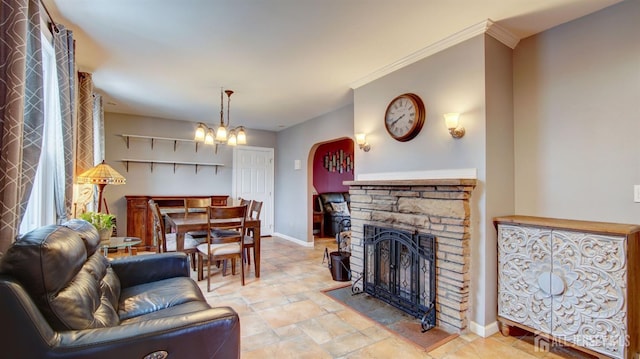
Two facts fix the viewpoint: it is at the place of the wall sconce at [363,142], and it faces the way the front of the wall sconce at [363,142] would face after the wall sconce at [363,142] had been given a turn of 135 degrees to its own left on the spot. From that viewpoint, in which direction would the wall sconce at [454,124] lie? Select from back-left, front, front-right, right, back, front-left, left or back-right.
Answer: front-right

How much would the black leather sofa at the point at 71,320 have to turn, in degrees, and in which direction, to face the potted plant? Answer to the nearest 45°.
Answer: approximately 90° to its left

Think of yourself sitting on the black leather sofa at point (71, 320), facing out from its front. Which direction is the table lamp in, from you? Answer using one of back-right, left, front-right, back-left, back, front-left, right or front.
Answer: left

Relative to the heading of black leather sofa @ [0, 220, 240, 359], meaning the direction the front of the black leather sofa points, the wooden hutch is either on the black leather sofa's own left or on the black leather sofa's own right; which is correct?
on the black leather sofa's own left

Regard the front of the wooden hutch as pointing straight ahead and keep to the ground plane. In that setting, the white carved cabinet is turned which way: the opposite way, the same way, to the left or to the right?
to the right

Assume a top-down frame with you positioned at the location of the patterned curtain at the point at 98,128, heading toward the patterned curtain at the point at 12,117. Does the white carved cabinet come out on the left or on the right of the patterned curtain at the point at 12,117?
left

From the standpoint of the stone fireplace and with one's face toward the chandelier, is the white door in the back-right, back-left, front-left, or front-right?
front-right

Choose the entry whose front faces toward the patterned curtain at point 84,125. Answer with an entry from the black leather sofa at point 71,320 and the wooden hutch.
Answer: the wooden hutch

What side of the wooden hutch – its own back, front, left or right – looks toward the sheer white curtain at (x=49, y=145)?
front

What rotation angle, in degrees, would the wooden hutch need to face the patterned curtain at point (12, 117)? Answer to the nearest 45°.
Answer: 0° — it already faces it

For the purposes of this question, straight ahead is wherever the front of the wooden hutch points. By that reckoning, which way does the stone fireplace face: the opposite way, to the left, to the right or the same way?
to the right

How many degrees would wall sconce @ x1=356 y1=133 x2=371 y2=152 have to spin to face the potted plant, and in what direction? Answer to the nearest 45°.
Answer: approximately 45° to its right

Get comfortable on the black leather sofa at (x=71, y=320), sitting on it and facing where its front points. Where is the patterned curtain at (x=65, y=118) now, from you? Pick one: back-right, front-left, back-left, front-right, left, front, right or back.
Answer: left

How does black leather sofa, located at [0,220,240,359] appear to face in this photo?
to the viewer's right

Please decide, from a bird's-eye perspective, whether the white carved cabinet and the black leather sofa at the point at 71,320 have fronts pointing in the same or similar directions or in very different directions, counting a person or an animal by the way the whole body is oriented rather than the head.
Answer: very different directions

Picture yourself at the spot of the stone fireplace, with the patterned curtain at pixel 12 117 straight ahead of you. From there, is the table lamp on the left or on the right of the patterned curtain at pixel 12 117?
right

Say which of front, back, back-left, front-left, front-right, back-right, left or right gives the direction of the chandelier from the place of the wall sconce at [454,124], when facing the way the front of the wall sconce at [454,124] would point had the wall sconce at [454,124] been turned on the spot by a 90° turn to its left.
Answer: back-right

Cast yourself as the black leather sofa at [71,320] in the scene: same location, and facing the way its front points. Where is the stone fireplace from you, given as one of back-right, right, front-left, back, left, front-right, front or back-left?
front

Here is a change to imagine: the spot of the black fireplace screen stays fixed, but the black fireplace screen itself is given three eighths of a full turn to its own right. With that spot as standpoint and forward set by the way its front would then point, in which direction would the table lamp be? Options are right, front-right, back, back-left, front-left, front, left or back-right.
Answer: left

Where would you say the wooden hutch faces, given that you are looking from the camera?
facing the viewer
